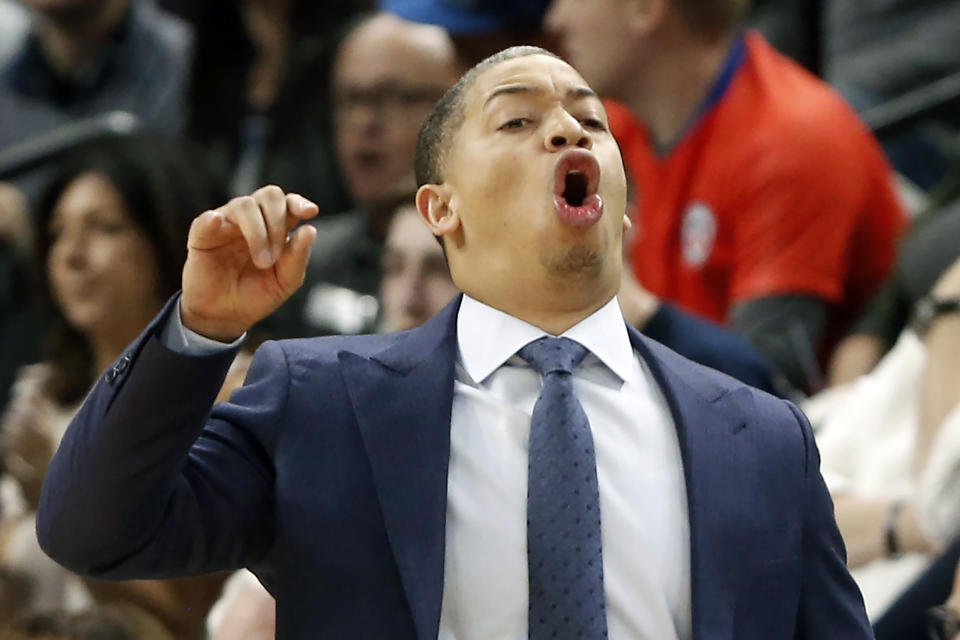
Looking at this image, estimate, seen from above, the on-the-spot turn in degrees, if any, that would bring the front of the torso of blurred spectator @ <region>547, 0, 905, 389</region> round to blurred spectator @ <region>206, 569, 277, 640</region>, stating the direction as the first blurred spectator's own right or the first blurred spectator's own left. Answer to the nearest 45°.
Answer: approximately 45° to the first blurred spectator's own left

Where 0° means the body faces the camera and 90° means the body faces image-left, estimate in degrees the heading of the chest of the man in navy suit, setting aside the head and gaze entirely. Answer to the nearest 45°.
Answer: approximately 0°

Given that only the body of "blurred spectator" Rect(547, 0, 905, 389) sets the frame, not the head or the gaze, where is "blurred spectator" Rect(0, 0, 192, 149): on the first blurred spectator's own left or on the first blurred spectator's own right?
on the first blurred spectator's own right

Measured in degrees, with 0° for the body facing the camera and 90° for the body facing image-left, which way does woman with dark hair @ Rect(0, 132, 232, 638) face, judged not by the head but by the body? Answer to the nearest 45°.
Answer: approximately 45°

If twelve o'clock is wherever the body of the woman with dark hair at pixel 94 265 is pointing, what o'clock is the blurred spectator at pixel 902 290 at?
The blurred spectator is roughly at 8 o'clock from the woman with dark hair.

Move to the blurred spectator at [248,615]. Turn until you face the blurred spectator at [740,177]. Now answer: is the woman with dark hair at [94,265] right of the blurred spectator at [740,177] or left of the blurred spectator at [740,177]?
left

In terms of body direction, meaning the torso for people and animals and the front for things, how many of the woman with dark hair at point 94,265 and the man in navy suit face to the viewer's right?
0

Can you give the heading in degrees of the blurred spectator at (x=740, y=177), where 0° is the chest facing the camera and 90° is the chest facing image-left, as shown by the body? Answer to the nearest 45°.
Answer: approximately 45°
